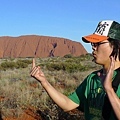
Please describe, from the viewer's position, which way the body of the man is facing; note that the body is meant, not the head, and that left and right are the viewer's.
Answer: facing the viewer and to the left of the viewer

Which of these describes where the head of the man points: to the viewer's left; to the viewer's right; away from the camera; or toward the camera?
to the viewer's left
